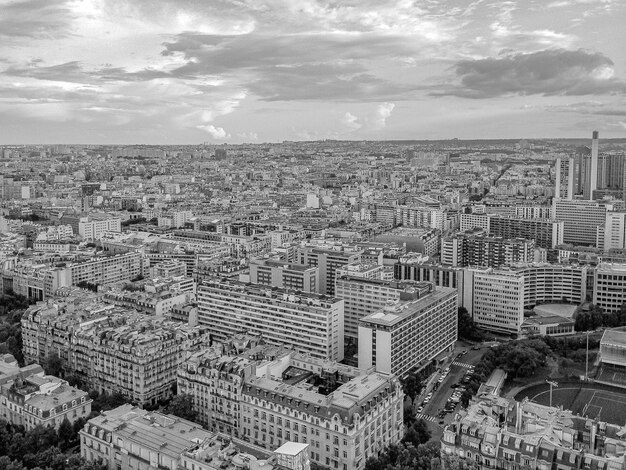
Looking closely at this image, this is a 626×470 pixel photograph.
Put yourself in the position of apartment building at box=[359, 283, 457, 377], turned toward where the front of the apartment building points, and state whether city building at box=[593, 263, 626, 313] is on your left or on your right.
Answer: on your left

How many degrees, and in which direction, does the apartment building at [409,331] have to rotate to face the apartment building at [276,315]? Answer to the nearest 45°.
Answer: approximately 135° to its right

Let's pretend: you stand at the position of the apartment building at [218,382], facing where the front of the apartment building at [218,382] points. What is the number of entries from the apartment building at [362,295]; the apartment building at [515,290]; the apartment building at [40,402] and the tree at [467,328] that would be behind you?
3

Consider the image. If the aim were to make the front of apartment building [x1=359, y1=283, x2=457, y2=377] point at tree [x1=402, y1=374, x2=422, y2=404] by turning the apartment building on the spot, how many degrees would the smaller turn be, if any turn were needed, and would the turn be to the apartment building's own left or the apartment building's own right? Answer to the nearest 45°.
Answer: approximately 45° to the apartment building's own right

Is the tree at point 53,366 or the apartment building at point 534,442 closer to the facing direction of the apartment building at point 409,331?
the apartment building

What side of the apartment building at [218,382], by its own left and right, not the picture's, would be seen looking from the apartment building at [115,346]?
right

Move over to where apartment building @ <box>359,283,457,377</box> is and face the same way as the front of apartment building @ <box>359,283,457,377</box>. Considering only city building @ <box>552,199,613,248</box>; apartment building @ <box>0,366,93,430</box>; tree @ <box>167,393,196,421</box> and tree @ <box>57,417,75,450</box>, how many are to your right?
3

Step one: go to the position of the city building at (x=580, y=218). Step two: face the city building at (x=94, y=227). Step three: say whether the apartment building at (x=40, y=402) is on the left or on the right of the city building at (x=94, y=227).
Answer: left

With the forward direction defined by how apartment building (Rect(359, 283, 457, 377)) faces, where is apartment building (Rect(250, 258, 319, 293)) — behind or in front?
behind

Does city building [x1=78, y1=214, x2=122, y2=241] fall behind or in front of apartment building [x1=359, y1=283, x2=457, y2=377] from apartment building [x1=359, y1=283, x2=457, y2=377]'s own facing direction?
behind

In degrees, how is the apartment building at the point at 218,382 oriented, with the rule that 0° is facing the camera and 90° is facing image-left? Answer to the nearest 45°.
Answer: approximately 45°

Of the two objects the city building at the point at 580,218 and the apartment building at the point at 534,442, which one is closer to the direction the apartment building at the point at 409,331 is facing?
the apartment building
